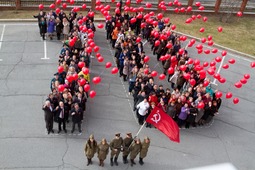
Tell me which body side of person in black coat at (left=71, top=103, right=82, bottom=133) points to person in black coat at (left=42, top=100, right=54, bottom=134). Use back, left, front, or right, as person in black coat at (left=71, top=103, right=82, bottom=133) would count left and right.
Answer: right

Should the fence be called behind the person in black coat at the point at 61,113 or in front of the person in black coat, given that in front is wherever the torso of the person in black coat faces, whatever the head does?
behind

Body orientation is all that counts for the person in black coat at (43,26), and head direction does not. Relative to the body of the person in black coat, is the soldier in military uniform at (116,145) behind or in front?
in front

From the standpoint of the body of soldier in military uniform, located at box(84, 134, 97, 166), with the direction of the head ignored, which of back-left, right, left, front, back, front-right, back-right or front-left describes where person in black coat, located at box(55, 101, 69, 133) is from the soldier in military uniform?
back-right

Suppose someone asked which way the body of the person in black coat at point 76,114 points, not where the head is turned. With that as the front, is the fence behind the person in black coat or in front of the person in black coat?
behind

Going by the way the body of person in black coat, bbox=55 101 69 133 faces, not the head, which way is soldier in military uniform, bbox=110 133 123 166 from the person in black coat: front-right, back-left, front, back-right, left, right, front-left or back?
front-left

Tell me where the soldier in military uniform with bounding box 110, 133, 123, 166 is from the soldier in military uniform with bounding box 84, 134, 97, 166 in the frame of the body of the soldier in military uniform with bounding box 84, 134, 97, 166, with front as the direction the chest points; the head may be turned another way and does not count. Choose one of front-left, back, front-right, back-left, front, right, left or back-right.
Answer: left
